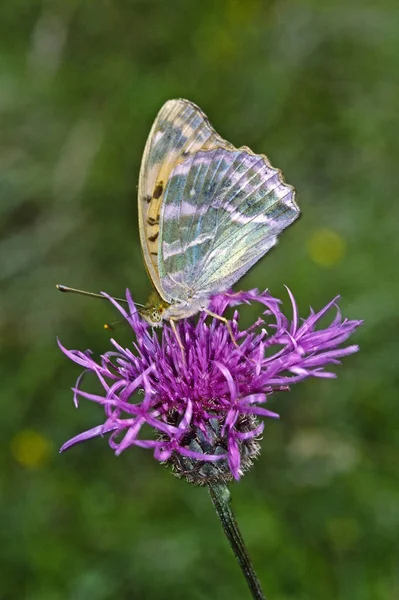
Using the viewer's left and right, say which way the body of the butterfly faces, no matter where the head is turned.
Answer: facing to the left of the viewer
